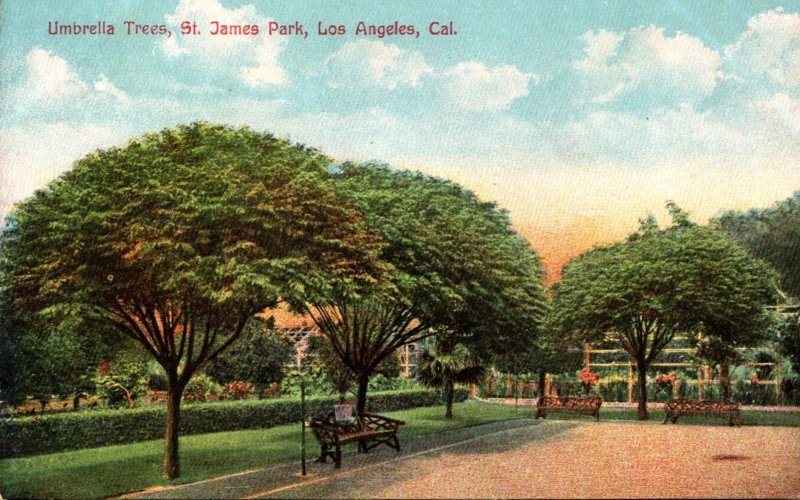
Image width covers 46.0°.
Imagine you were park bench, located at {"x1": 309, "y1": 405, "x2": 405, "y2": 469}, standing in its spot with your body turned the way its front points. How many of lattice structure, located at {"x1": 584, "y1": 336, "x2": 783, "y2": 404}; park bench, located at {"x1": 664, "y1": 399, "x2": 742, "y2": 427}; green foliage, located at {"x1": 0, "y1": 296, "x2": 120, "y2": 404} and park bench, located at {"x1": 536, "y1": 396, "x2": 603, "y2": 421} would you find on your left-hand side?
3

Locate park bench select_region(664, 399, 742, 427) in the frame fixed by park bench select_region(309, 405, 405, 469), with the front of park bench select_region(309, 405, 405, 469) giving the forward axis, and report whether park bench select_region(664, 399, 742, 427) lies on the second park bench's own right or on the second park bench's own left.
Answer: on the second park bench's own left

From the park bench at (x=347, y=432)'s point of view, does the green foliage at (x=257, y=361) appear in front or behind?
behind

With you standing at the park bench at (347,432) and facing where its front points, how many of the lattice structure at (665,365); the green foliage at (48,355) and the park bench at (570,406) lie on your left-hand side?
2

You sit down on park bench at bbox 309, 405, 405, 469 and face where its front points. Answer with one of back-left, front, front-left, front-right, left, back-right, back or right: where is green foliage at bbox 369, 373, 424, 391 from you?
back-left

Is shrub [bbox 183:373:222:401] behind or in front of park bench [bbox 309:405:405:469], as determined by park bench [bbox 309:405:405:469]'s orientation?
behind

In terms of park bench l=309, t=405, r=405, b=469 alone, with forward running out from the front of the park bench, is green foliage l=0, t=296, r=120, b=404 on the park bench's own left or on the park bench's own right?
on the park bench's own right

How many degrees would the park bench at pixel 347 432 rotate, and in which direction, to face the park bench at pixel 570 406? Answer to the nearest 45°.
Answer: approximately 90° to its left

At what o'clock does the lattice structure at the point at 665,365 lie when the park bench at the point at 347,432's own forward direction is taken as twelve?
The lattice structure is roughly at 9 o'clock from the park bench.

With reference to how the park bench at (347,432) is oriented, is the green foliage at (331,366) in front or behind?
behind
